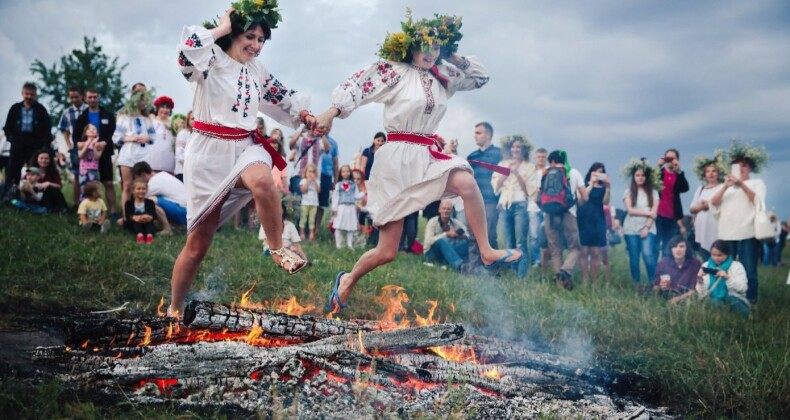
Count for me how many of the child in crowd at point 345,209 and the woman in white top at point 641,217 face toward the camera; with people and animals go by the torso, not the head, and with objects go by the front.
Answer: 2

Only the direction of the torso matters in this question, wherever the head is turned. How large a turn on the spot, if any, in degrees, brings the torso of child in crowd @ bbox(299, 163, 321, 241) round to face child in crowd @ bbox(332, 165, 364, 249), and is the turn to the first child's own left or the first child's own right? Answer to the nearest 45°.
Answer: approximately 45° to the first child's own left

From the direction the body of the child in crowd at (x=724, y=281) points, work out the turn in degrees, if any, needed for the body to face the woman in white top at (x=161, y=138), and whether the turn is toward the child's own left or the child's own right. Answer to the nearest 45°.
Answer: approximately 45° to the child's own right

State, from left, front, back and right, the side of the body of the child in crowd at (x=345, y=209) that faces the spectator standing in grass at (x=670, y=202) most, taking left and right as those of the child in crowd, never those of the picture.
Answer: left

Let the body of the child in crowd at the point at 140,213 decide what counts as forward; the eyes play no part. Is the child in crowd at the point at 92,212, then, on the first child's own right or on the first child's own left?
on the first child's own right

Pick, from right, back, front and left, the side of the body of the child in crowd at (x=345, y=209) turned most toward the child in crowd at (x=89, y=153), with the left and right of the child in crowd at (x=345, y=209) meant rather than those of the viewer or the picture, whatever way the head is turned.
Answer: right

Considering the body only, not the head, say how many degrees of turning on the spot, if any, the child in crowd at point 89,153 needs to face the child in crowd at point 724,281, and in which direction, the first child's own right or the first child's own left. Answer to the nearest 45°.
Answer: approximately 45° to the first child's own left
